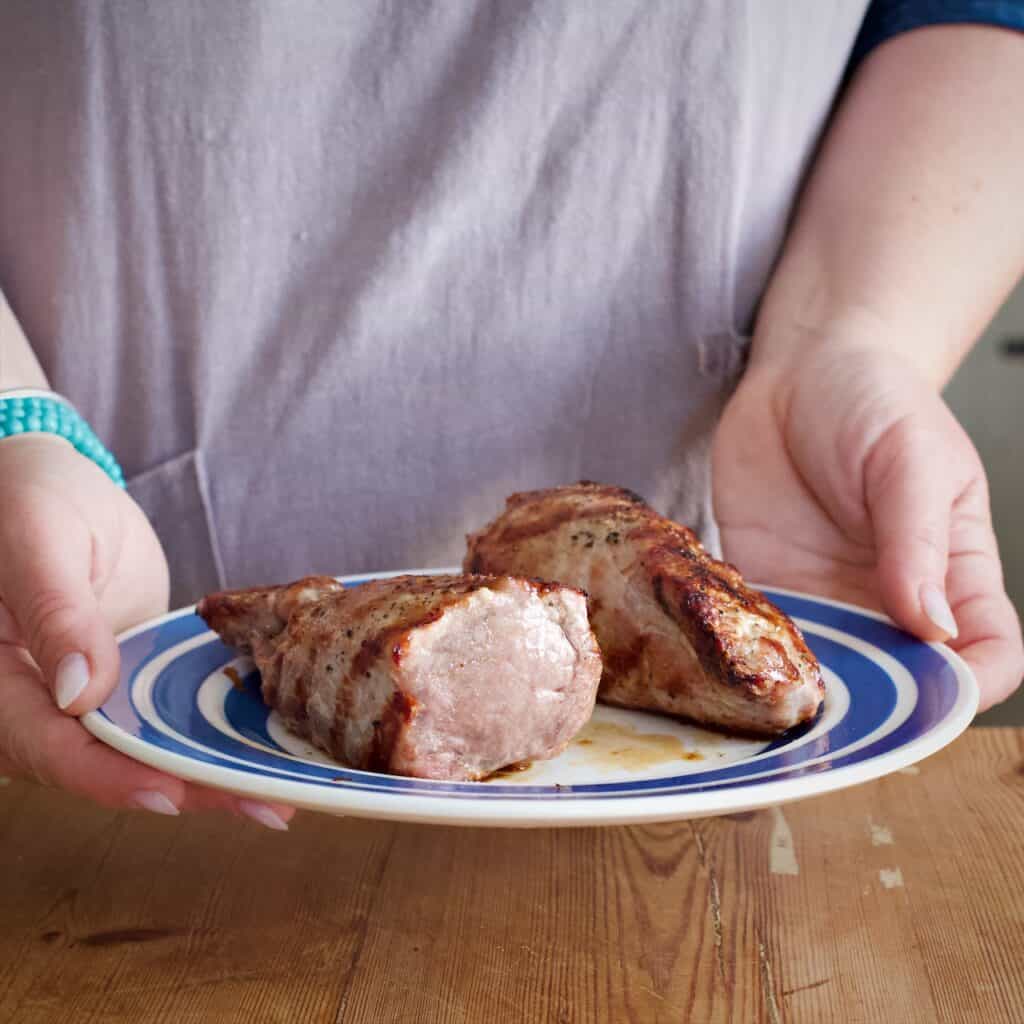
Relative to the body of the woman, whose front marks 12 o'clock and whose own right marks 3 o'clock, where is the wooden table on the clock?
The wooden table is roughly at 12 o'clock from the woman.

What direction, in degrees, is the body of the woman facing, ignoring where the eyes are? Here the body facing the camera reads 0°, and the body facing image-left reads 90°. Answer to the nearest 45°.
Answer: approximately 0°
